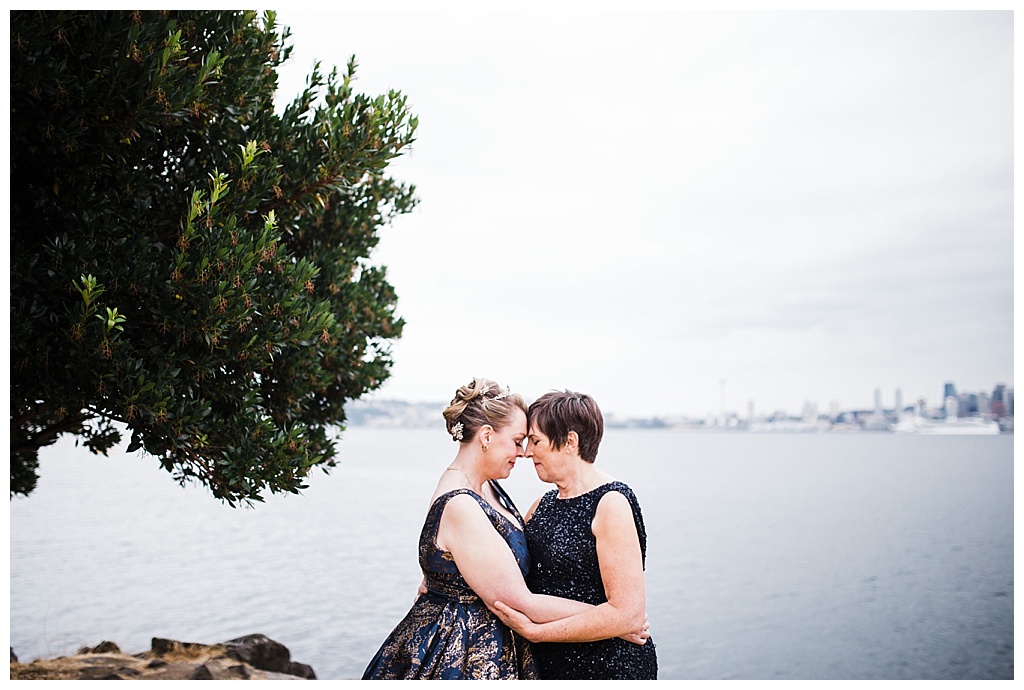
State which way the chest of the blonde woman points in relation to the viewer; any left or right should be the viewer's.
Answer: facing to the right of the viewer

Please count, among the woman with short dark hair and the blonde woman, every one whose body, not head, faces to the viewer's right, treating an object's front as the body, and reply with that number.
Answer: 1

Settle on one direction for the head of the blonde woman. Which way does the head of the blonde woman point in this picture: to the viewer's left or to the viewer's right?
to the viewer's right

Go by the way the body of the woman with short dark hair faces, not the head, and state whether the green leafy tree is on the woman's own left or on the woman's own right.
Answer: on the woman's own right

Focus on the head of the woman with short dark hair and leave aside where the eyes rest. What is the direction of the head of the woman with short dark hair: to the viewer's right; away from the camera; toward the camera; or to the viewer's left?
to the viewer's left
